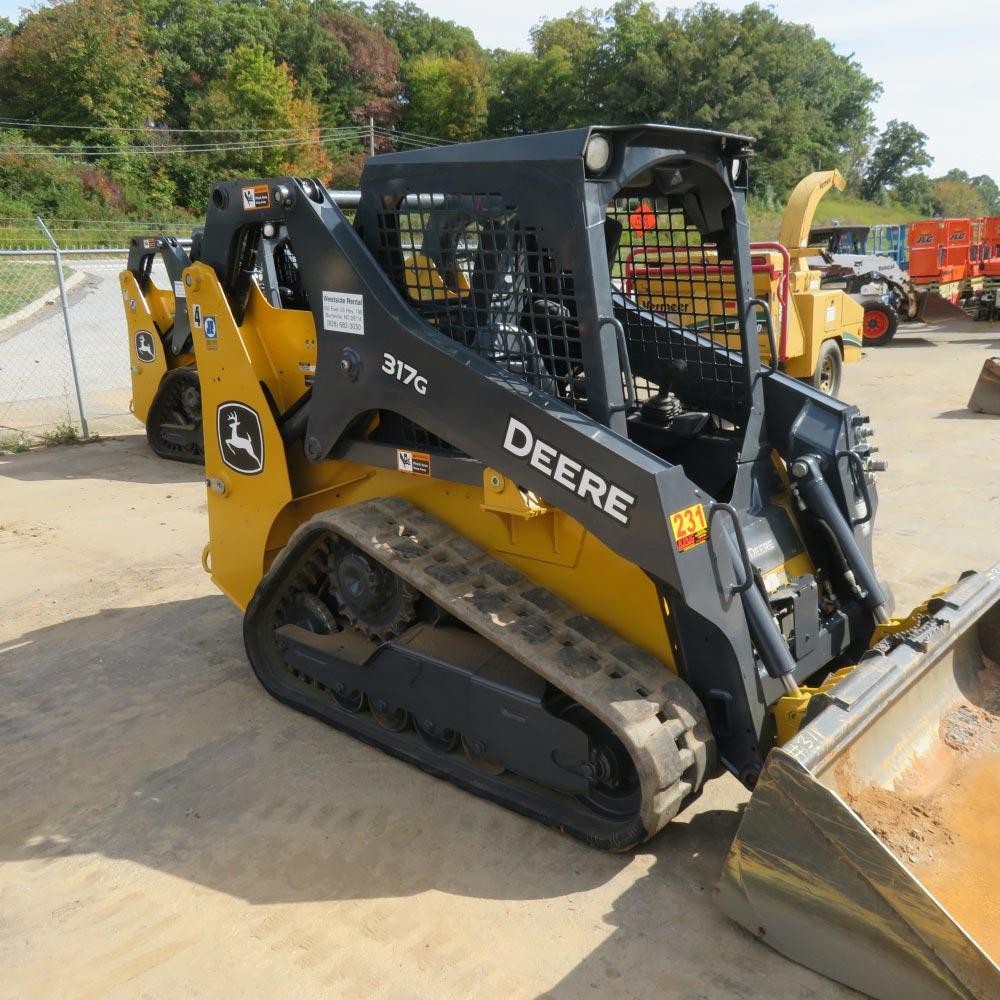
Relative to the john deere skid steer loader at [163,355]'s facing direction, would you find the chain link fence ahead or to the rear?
to the rear

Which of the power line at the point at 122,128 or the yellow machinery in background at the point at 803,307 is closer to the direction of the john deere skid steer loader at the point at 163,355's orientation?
the yellow machinery in background

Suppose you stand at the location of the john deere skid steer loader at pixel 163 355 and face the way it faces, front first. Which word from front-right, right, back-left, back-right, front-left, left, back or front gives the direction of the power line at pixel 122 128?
back-left

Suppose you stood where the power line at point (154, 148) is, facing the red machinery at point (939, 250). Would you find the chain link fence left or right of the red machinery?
right

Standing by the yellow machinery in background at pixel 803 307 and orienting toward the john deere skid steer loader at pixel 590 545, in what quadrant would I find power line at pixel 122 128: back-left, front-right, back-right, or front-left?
back-right

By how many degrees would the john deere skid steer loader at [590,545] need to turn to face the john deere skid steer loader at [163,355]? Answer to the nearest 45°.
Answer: approximately 180°

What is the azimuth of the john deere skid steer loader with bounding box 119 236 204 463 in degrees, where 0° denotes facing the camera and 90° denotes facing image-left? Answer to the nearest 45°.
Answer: approximately 315°

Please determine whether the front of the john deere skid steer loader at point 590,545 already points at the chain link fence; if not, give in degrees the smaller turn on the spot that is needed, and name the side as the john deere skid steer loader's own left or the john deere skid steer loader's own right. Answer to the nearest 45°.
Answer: approximately 180°

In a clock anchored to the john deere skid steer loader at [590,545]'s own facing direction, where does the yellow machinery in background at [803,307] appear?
The yellow machinery in background is roughly at 8 o'clock from the john deere skid steer loader.

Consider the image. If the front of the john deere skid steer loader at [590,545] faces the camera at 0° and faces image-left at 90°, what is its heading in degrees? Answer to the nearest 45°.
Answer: approximately 315°
